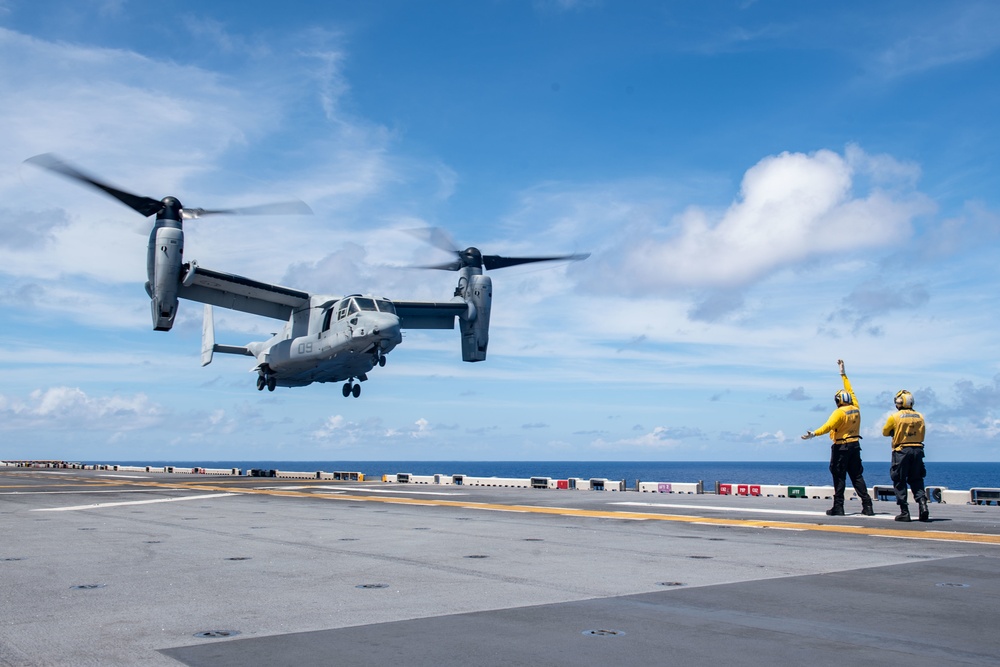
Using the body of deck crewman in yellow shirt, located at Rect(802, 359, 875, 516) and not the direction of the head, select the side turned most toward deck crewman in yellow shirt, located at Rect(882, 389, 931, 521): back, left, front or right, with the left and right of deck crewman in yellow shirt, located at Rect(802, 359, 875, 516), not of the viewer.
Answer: back

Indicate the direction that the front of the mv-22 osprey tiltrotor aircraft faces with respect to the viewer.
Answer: facing the viewer and to the right of the viewer

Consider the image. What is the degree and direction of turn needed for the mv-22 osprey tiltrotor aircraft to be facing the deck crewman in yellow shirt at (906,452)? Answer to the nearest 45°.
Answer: approximately 45° to its right

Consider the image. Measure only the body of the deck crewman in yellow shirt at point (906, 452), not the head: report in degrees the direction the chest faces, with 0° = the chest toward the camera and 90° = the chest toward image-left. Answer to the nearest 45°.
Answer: approximately 135°

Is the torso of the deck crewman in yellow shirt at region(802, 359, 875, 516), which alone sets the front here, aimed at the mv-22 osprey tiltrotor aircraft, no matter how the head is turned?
yes

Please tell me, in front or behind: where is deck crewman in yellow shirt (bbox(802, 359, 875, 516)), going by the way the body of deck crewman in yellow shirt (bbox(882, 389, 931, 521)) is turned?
in front

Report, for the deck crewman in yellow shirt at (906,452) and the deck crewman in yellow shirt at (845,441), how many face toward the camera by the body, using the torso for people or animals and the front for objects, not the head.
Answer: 0

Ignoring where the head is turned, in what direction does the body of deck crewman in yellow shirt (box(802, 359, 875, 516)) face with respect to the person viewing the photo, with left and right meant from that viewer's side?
facing away from the viewer and to the left of the viewer

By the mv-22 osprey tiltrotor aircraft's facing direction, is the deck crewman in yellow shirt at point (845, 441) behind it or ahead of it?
ahead

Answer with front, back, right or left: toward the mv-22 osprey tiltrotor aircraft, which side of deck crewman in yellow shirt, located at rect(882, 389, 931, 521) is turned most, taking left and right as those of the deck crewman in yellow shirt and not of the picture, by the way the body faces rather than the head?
front
